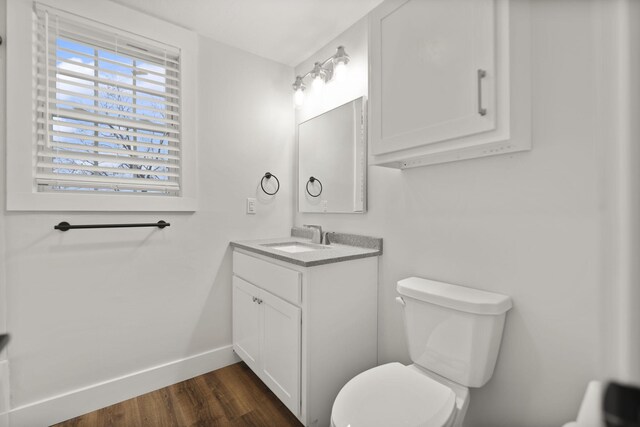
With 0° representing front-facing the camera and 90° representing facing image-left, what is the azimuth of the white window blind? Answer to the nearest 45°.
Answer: approximately 315°

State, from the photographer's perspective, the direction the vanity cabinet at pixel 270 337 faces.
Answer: facing the viewer and to the left of the viewer

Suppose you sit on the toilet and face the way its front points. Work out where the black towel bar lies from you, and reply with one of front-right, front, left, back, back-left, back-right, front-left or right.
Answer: front-right

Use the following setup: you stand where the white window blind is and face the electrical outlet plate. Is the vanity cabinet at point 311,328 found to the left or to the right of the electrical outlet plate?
right

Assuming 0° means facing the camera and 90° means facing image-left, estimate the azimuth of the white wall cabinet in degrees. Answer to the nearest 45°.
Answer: approximately 45°

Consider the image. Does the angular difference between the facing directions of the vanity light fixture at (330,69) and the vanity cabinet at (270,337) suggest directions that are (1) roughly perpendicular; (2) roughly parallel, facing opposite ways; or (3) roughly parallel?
roughly parallel

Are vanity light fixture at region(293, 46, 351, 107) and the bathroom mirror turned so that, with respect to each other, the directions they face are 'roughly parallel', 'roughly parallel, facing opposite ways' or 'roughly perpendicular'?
roughly parallel

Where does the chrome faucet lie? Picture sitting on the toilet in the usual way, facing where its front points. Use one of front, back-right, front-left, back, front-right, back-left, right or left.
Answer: right

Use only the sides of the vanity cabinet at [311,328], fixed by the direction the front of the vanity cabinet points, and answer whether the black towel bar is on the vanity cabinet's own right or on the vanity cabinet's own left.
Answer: on the vanity cabinet's own right

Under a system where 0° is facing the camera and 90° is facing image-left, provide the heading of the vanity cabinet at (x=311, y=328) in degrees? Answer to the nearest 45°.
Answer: approximately 45°

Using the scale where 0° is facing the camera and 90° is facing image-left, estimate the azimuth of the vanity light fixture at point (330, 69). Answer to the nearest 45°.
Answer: approximately 45°
